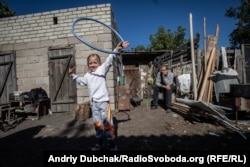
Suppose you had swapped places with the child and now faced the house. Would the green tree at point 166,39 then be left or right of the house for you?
right

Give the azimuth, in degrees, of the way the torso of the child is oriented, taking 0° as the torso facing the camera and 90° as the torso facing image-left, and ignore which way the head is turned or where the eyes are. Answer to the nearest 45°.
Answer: approximately 0°

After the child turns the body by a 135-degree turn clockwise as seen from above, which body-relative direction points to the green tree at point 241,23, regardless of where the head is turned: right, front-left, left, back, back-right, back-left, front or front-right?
right

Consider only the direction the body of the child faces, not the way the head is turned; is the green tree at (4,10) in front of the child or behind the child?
behind

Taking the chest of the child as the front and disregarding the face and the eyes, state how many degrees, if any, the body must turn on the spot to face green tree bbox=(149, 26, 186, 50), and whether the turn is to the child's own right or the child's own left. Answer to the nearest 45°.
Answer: approximately 180°

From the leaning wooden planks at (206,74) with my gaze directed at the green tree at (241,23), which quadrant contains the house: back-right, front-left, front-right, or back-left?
back-left

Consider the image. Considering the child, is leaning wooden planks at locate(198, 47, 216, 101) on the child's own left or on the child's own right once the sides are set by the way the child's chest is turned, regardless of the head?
on the child's own left
